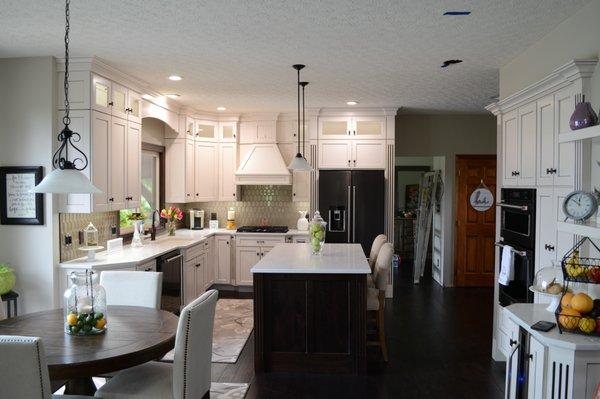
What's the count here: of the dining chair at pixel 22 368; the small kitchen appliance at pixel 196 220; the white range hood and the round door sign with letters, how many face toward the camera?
3

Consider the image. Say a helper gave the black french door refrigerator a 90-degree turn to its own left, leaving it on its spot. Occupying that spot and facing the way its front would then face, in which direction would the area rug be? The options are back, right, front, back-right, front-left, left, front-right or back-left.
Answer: back-right

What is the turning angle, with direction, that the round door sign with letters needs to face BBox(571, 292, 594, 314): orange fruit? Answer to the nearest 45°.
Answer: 0° — it already faces it

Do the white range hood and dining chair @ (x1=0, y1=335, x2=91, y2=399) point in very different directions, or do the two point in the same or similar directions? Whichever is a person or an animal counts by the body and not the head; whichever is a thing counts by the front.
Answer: very different directions

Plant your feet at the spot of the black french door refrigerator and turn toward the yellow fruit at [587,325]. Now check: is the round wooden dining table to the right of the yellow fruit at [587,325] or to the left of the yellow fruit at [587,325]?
right

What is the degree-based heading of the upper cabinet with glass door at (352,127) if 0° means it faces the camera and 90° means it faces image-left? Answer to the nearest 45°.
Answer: approximately 0°

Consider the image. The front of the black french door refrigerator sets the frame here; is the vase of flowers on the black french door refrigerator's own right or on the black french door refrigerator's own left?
on the black french door refrigerator's own right

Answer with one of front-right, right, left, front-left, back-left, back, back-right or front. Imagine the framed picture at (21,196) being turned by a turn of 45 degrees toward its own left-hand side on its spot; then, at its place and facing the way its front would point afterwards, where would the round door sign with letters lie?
front-left

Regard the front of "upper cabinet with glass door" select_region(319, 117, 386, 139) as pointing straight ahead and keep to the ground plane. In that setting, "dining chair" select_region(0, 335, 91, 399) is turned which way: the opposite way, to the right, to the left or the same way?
the opposite way
